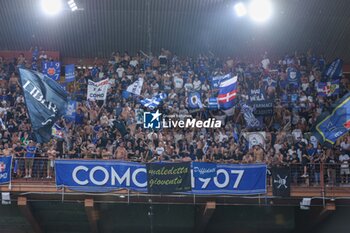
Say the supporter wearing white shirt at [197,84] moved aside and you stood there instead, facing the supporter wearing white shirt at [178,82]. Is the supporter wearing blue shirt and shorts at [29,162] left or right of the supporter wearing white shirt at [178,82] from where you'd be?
left

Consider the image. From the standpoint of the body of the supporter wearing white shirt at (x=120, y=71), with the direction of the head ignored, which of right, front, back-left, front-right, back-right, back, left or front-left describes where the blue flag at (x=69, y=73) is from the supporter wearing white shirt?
right

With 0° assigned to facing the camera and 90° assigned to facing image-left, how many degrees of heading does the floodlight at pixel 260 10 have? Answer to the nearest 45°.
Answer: approximately 0°

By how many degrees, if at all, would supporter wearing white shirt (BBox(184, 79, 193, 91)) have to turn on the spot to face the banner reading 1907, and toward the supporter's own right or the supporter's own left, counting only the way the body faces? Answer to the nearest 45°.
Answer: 0° — they already face it

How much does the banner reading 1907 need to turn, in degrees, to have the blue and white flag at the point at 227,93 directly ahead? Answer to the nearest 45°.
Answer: approximately 135° to its left
